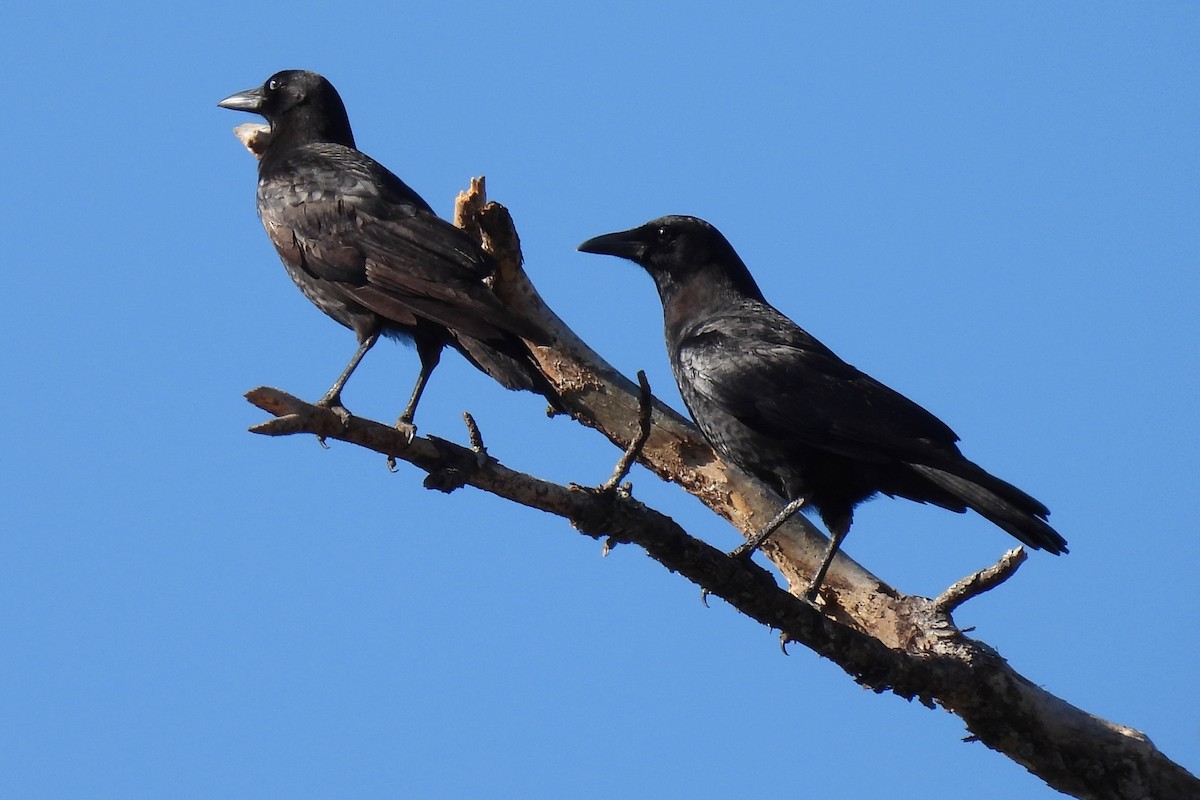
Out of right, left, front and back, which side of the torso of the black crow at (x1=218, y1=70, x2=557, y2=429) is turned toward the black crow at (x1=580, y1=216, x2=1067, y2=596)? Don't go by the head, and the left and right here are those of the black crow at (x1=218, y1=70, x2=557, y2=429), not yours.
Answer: back

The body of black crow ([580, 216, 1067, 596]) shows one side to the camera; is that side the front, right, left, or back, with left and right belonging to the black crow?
left

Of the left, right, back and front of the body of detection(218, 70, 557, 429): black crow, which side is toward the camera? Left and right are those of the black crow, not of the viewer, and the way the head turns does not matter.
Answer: left

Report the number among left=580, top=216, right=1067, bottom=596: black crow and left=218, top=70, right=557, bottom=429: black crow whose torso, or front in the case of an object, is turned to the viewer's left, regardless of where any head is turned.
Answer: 2

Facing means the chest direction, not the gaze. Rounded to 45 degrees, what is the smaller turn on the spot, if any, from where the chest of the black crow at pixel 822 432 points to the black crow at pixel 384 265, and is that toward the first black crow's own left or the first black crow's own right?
0° — it already faces it
